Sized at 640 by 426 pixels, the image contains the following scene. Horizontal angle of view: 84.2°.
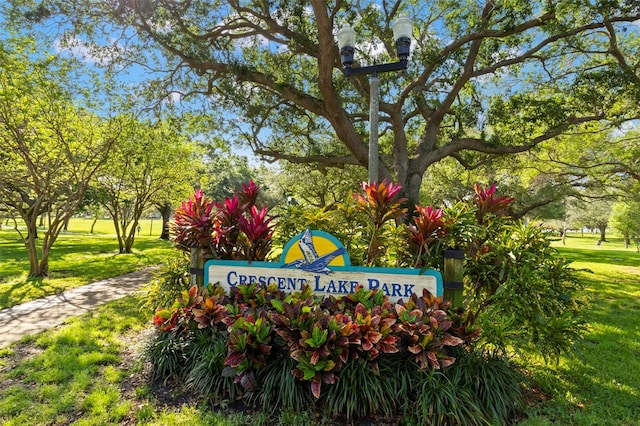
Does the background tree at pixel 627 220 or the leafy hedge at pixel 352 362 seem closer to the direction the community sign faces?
the leafy hedge

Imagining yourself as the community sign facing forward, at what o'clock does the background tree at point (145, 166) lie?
The background tree is roughly at 5 o'clock from the community sign.

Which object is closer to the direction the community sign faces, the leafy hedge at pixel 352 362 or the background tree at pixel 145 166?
the leafy hedge

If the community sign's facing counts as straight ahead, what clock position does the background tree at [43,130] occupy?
The background tree is roughly at 4 o'clock from the community sign.

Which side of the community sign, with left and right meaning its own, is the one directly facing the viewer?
front

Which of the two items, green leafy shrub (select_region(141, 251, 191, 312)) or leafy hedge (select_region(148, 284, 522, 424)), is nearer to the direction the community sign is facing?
the leafy hedge

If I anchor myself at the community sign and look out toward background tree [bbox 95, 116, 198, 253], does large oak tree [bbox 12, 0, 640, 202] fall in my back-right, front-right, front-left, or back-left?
front-right

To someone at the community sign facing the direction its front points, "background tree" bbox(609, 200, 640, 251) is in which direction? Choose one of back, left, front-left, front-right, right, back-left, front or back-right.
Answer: back-left

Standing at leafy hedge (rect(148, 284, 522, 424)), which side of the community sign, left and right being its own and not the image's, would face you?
front
